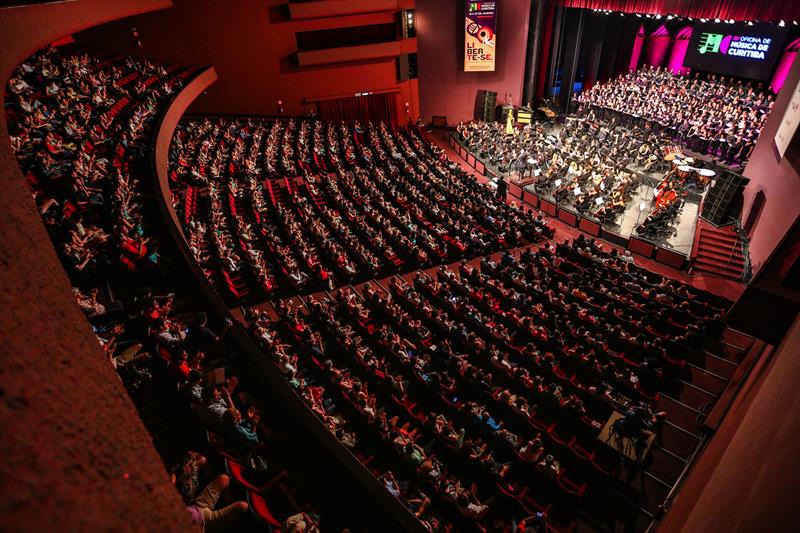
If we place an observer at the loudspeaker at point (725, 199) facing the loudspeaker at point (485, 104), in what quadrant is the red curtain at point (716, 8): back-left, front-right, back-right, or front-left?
front-right

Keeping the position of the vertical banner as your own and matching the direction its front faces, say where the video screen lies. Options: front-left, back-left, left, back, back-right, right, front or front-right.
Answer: left

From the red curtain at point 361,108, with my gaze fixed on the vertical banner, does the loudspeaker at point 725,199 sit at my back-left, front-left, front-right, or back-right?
front-right

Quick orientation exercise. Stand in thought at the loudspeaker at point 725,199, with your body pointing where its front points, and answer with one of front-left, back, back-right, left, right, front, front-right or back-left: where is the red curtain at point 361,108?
front-right

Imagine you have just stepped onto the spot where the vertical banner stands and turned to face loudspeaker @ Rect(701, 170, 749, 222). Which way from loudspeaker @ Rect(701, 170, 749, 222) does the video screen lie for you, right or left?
left

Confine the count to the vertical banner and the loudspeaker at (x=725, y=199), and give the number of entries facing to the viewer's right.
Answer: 0

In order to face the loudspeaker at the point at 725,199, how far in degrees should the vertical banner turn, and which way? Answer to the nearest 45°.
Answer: approximately 45° to its left

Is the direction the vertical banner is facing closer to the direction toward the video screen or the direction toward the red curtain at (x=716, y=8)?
the red curtain

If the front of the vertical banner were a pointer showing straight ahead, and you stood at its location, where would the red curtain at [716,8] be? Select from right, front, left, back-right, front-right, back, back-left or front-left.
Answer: front-left

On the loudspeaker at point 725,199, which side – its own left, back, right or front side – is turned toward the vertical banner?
right

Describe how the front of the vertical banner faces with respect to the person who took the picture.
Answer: facing the viewer

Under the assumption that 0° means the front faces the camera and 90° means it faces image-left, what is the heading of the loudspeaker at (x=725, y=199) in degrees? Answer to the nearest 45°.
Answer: approximately 45°
